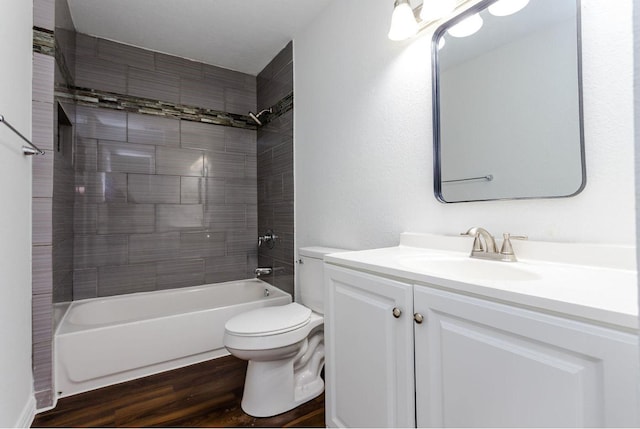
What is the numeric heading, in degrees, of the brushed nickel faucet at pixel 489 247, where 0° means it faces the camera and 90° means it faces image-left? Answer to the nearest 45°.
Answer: approximately 45°

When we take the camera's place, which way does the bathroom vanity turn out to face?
facing the viewer and to the left of the viewer

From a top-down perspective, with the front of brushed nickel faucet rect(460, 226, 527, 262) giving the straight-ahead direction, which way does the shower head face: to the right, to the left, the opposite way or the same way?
the same way

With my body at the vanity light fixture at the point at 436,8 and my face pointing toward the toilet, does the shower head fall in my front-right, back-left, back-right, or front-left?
front-right

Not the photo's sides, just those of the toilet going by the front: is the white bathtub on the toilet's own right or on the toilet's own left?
on the toilet's own right

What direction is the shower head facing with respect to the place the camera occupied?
facing to the left of the viewer

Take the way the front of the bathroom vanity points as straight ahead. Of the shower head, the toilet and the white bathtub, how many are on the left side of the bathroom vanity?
0

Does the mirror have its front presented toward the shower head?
no

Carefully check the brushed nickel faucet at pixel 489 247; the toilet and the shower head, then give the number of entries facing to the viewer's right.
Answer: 0

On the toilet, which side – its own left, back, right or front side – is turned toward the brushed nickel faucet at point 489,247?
left
